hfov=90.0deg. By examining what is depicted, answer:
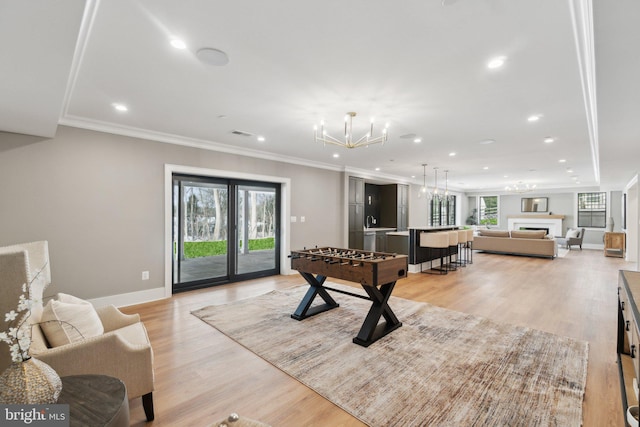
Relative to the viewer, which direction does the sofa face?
away from the camera

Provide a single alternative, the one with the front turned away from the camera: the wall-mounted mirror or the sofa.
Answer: the sofa

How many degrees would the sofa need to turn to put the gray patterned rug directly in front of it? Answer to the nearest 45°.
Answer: approximately 180°

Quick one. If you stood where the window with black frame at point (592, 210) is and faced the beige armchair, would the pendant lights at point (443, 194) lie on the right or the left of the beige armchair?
right

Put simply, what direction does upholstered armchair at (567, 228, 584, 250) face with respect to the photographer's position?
facing to the left of the viewer

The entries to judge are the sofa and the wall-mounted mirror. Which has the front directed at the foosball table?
the wall-mounted mirror

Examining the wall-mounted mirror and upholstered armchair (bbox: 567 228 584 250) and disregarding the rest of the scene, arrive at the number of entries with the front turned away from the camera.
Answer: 0

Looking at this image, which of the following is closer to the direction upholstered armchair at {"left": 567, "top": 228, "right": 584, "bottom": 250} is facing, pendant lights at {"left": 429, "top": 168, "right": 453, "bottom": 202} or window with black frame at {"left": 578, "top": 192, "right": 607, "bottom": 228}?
the pendant lights

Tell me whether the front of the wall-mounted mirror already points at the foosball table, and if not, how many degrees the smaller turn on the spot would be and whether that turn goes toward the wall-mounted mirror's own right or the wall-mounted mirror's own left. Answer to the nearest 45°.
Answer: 0° — it already faces it
